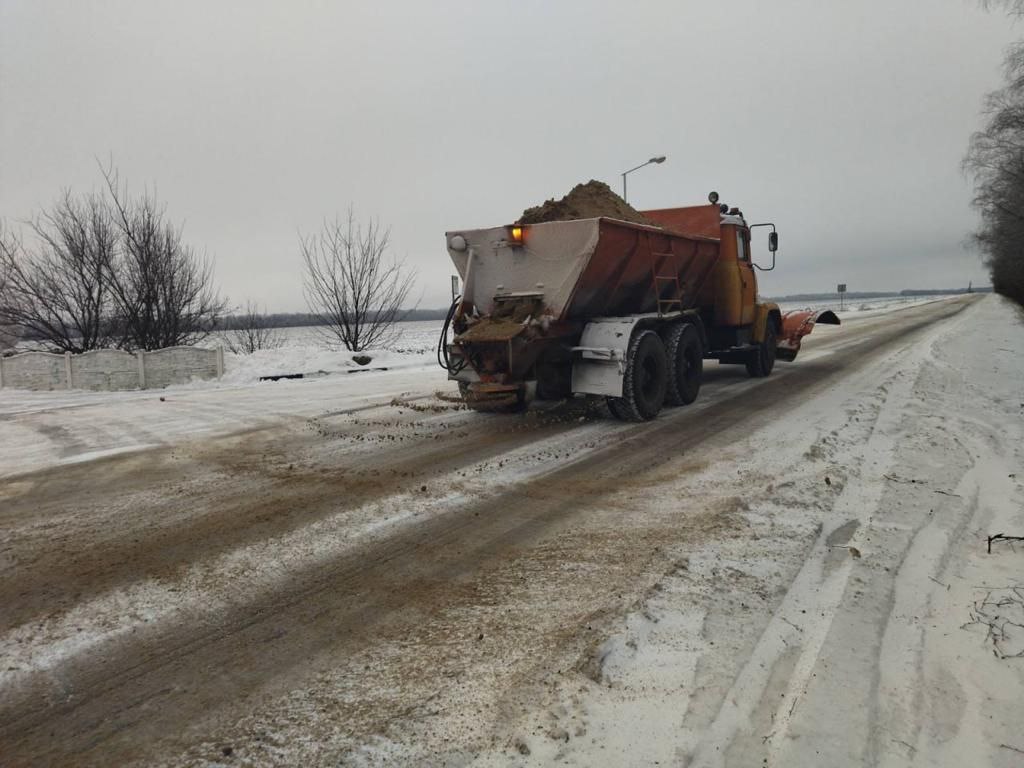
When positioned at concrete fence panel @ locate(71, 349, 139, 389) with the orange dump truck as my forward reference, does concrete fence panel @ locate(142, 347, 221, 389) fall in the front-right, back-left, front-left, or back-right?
front-left

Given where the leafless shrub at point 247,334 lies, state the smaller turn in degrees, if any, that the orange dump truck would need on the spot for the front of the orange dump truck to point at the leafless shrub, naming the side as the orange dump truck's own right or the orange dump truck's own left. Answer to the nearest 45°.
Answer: approximately 90° to the orange dump truck's own left

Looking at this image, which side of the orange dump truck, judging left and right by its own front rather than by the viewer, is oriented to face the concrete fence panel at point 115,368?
left

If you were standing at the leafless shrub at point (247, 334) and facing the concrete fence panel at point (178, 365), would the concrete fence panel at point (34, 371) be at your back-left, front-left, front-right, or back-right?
front-right

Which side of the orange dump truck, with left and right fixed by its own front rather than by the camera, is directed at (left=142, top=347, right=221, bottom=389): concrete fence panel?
left

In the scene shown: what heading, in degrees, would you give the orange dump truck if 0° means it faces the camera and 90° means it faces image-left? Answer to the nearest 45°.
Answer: approximately 225°

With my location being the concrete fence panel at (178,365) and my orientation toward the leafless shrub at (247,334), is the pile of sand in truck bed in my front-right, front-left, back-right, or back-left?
back-right

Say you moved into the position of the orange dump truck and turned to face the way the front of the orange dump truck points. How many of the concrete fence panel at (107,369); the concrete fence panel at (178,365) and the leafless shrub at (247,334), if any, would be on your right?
0

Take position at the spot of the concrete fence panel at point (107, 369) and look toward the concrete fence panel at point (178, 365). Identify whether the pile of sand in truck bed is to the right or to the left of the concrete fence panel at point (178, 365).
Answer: right

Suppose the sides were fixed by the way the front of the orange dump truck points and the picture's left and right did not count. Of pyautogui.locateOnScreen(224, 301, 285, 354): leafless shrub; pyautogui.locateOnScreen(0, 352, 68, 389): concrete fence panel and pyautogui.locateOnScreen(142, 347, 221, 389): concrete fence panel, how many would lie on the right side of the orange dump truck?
0

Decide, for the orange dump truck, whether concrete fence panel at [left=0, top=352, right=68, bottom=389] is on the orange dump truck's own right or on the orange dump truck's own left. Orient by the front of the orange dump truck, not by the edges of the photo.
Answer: on the orange dump truck's own left
